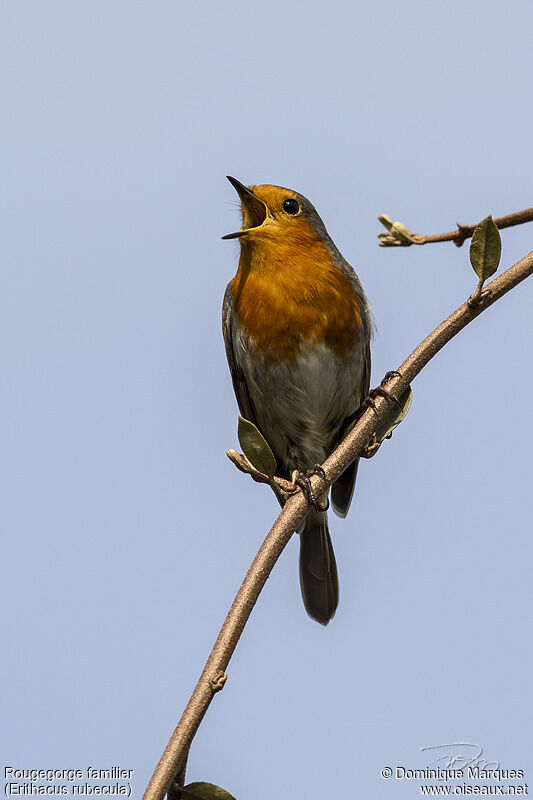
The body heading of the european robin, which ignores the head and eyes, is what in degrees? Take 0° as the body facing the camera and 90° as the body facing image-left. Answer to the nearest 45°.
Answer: approximately 45°
